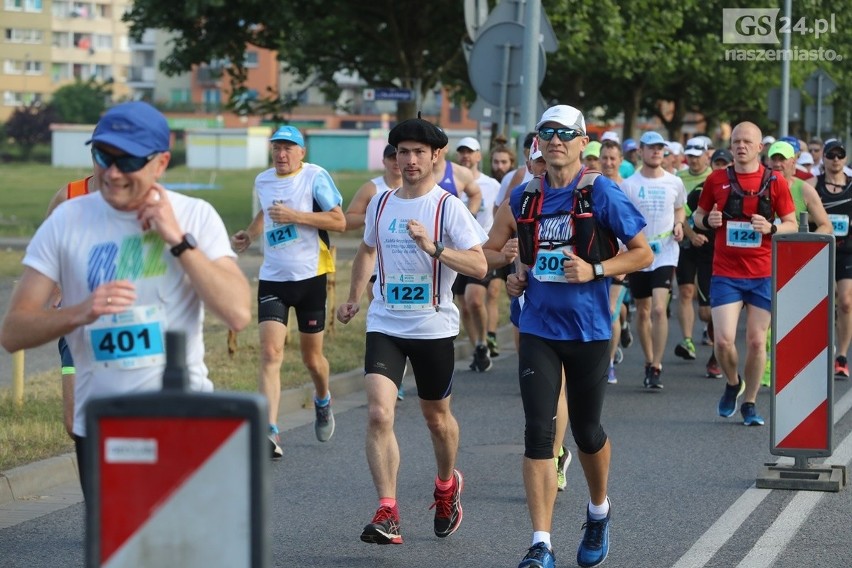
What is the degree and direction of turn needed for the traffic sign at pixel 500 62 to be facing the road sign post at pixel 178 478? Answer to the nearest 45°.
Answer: approximately 180°

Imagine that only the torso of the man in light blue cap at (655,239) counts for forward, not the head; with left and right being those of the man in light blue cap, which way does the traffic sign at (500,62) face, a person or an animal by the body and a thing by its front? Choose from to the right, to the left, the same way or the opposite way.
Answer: the opposite way

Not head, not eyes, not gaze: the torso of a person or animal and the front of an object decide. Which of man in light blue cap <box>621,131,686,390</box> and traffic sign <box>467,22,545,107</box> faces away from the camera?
the traffic sign

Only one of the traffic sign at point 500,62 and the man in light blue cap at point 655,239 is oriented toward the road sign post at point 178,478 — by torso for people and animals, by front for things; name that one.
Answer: the man in light blue cap

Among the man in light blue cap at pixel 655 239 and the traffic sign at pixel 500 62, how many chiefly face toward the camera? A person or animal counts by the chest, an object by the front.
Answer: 1

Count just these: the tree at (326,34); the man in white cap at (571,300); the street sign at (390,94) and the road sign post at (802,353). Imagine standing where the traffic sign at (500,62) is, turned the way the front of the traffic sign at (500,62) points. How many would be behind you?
2

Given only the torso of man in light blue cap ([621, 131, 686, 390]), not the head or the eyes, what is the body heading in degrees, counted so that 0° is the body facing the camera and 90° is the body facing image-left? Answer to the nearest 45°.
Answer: approximately 0°

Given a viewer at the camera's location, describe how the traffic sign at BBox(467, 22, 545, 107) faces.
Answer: facing away from the viewer

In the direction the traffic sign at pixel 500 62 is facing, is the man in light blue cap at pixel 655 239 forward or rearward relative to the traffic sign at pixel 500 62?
rearward

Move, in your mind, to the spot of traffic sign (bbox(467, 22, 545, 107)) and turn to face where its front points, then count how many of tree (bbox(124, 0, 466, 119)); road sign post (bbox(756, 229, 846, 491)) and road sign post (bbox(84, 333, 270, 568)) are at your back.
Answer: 2

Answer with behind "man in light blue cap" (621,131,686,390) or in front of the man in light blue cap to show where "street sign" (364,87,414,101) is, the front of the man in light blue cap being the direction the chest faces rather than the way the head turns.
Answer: behind

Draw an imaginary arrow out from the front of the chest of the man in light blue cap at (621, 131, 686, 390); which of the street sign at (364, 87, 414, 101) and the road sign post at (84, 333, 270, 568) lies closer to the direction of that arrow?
the road sign post
